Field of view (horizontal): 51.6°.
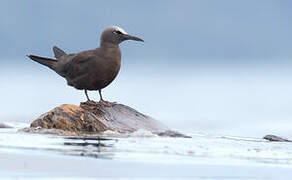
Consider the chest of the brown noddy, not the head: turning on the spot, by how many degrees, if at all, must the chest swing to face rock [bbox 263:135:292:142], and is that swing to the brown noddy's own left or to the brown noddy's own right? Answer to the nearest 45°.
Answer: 0° — it already faces it

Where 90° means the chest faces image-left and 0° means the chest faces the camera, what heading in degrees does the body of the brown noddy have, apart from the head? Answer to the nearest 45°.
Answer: approximately 270°
